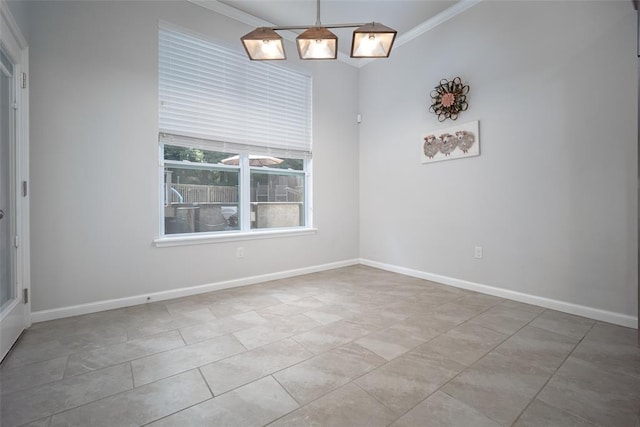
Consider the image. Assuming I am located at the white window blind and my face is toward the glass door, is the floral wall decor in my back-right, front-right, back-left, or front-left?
back-left

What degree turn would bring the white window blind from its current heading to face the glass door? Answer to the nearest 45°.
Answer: approximately 90° to its right

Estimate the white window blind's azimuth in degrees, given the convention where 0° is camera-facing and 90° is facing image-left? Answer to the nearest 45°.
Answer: approximately 315°

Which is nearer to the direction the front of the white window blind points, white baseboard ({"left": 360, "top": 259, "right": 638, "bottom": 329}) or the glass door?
the white baseboard

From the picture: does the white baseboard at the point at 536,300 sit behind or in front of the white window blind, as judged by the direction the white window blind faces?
in front

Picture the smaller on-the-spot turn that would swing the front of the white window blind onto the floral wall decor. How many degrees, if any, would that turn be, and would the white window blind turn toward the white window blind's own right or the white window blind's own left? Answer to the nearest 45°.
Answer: approximately 45° to the white window blind's own left
